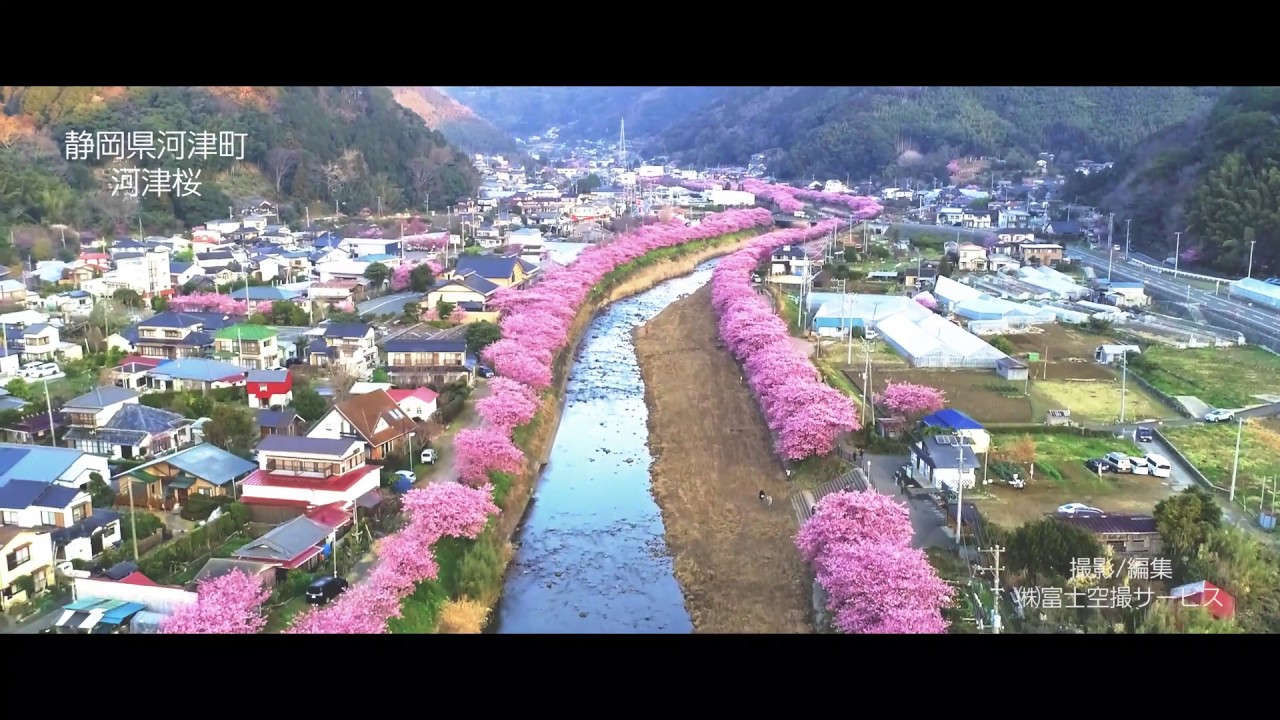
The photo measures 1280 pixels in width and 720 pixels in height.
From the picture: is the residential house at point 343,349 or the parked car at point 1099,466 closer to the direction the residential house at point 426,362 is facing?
the parked car

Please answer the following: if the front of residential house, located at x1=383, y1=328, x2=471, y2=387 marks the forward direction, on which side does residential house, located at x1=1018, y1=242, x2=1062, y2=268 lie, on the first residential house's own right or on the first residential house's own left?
on the first residential house's own left

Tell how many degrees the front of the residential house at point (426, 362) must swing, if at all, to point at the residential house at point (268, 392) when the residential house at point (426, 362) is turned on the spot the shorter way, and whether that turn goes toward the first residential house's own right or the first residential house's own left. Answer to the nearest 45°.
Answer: approximately 45° to the first residential house's own right

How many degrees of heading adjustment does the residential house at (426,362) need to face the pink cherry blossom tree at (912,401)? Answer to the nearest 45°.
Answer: approximately 45° to its left

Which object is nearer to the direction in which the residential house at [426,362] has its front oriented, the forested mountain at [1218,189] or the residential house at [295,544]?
the residential house

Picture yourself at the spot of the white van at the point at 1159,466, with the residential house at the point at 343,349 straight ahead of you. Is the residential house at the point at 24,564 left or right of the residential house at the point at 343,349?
left

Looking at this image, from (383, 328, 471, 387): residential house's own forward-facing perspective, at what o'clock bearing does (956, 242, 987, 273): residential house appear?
(956, 242, 987, 273): residential house is roughly at 8 o'clock from (383, 328, 471, 387): residential house.

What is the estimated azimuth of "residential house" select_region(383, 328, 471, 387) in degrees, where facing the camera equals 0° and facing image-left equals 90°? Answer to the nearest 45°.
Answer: approximately 0°

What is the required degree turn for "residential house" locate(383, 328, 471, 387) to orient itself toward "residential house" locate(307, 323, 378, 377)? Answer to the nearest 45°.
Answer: approximately 135° to its right

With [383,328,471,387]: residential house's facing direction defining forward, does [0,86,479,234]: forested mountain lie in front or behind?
behind
